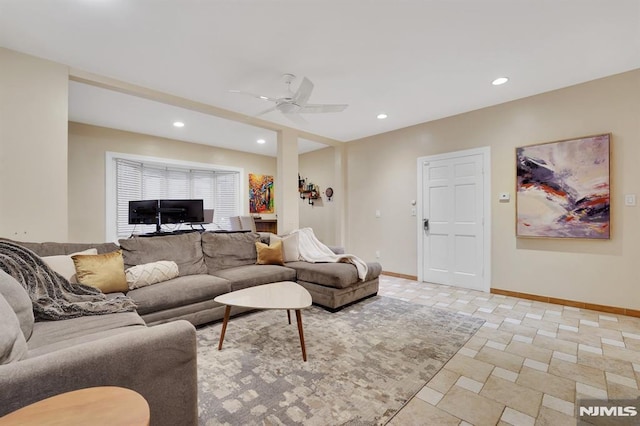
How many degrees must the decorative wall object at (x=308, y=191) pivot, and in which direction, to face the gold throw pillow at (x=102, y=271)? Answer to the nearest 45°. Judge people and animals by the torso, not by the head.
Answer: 0° — it already faces it

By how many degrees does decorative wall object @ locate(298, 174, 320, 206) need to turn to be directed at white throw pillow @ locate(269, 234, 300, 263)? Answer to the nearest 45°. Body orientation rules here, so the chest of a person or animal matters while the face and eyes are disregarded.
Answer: approximately 45° to its left

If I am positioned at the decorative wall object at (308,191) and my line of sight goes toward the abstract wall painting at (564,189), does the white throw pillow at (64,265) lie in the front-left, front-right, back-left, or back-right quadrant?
front-right

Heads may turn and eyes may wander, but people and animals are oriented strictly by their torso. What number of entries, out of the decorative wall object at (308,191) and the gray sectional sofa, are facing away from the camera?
0

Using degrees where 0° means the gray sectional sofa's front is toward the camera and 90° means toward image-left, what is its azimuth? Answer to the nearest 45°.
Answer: approximately 315°

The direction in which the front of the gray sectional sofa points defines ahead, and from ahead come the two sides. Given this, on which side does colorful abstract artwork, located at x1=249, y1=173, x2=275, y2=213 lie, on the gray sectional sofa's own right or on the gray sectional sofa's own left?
on the gray sectional sofa's own left

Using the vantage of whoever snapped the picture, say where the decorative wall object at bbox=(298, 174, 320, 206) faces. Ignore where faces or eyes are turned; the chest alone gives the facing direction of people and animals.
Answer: facing the viewer and to the left of the viewer

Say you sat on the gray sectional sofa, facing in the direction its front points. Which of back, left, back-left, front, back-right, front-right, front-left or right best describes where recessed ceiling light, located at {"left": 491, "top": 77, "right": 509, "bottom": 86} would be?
front-left

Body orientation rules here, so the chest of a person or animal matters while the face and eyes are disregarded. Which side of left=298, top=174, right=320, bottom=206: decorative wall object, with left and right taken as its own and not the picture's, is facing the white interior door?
left

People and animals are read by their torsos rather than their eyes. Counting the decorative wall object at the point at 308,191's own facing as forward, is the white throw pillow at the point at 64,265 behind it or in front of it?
in front
